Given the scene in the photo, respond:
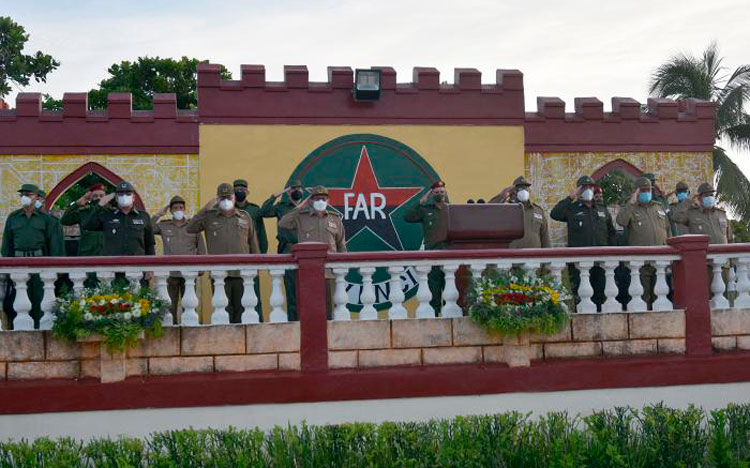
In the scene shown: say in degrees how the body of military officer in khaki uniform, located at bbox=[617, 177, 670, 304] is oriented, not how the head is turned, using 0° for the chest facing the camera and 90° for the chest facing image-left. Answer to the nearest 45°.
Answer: approximately 0°

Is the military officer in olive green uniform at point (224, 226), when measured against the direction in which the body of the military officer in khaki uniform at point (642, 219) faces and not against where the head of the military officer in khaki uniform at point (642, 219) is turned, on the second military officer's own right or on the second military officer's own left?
on the second military officer's own right

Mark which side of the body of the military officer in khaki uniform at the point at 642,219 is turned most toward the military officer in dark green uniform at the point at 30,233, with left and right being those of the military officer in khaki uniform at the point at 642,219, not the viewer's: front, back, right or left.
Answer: right

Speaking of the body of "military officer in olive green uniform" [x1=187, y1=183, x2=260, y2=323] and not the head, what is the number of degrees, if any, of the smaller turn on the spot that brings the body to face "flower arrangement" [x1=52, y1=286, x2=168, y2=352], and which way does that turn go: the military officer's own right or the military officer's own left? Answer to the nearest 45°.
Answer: approximately 45° to the military officer's own right
